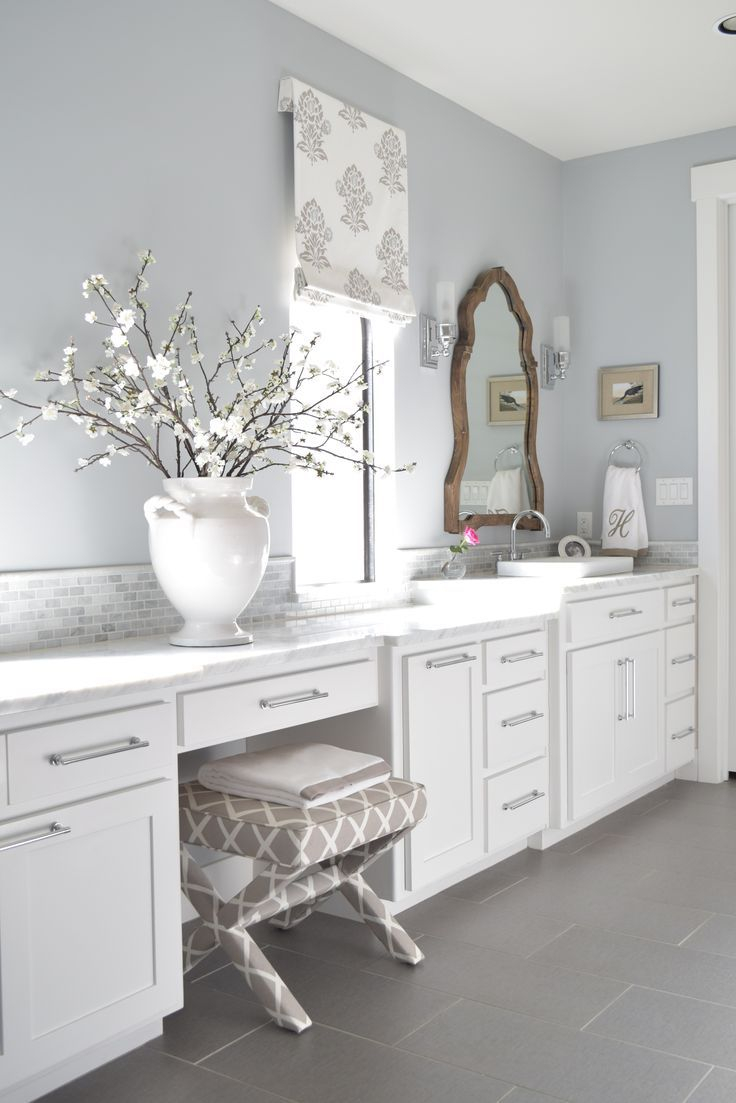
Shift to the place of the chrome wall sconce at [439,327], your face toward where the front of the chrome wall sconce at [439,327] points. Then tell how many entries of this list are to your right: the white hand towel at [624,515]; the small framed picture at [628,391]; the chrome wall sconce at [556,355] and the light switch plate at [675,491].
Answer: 0

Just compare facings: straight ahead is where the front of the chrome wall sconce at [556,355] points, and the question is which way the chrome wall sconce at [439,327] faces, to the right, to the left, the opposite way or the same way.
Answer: the same way

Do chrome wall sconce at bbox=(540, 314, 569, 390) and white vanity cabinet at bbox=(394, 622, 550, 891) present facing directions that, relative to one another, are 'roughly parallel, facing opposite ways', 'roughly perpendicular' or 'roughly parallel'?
roughly parallel

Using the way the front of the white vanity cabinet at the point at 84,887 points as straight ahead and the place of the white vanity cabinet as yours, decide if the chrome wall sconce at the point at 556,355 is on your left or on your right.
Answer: on your left

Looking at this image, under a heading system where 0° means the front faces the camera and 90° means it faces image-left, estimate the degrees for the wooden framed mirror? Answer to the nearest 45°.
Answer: approximately 315°

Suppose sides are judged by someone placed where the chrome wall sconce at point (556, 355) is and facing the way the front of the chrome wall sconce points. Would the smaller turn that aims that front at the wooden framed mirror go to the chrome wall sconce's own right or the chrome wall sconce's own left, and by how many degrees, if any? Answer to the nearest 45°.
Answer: approximately 90° to the chrome wall sconce's own right

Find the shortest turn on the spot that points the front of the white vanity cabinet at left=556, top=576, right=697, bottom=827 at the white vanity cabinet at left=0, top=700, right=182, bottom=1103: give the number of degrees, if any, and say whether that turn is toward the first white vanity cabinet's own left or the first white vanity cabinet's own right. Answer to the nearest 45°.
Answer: approximately 90° to the first white vanity cabinet's own right

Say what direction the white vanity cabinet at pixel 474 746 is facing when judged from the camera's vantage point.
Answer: facing the viewer and to the right of the viewer

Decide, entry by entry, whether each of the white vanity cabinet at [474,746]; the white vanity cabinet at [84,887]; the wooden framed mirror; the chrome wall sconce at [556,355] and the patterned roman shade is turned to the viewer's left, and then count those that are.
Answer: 0

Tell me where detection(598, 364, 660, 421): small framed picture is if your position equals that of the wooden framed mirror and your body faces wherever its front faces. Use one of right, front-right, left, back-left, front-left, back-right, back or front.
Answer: left

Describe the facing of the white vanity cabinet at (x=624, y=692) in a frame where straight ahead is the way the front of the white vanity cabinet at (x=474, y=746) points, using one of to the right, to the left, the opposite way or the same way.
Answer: the same way

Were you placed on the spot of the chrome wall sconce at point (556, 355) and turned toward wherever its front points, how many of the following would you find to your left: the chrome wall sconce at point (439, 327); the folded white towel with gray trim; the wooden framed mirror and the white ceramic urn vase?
0

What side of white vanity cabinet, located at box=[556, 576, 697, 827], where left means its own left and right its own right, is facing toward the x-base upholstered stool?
right

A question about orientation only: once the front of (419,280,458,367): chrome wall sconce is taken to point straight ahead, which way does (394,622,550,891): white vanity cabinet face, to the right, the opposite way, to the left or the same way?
the same way

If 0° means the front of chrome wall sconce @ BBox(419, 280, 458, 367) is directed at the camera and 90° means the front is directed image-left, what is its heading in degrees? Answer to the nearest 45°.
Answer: approximately 315°

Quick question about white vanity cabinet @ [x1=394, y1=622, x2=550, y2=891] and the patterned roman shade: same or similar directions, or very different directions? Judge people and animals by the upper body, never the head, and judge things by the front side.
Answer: same or similar directions

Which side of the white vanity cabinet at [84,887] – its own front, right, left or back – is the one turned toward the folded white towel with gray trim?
left

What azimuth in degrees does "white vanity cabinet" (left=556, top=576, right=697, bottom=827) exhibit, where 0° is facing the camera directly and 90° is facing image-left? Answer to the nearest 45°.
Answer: approximately 315°

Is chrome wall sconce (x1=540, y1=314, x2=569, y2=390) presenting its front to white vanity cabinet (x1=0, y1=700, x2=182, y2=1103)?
no
